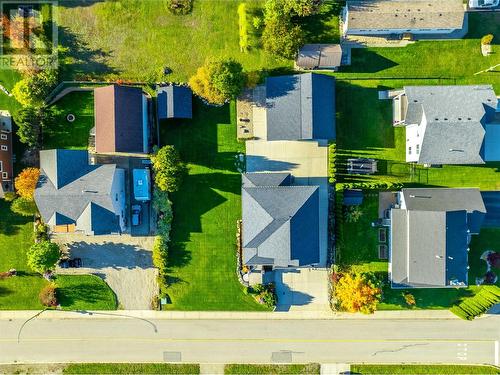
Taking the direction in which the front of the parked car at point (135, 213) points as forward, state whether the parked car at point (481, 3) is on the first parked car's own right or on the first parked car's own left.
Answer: on the first parked car's own right

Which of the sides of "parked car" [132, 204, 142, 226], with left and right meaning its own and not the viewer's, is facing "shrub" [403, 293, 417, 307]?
right

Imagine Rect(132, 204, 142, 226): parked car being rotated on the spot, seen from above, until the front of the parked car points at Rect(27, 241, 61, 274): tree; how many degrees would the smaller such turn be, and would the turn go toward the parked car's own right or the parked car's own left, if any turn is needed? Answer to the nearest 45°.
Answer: approximately 90° to the parked car's own left

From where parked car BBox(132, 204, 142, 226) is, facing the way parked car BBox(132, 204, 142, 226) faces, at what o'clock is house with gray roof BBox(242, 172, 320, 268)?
The house with gray roof is roughly at 4 o'clock from the parked car.

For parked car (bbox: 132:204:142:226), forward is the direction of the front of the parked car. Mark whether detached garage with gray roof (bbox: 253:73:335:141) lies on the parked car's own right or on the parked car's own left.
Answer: on the parked car's own right
